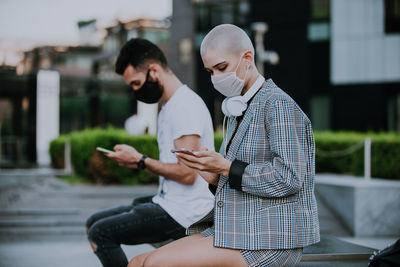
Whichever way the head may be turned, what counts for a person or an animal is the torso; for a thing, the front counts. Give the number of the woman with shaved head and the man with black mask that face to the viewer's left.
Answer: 2

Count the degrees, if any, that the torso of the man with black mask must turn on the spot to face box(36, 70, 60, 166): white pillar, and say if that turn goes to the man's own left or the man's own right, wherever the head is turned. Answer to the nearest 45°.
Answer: approximately 90° to the man's own right

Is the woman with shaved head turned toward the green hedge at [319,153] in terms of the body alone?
no

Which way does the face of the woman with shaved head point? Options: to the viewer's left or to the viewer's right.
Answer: to the viewer's left

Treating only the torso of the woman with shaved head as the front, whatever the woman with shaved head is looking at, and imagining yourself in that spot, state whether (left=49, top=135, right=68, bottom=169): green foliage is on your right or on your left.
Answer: on your right

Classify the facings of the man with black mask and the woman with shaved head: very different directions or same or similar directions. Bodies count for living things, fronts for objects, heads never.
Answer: same or similar directions

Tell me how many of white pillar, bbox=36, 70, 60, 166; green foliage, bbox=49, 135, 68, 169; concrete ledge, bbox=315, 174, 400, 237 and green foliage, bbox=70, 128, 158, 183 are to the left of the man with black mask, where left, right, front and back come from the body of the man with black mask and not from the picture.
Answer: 0

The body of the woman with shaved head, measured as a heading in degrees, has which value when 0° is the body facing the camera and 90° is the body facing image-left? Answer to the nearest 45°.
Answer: approximately 90°

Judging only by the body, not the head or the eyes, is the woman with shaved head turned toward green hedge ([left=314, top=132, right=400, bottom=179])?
no

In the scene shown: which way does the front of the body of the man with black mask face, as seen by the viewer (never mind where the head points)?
to the viewer's left

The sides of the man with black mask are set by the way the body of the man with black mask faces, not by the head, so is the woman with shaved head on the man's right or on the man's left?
on the man's left

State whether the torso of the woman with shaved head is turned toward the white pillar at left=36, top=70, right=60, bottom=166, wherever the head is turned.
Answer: no
